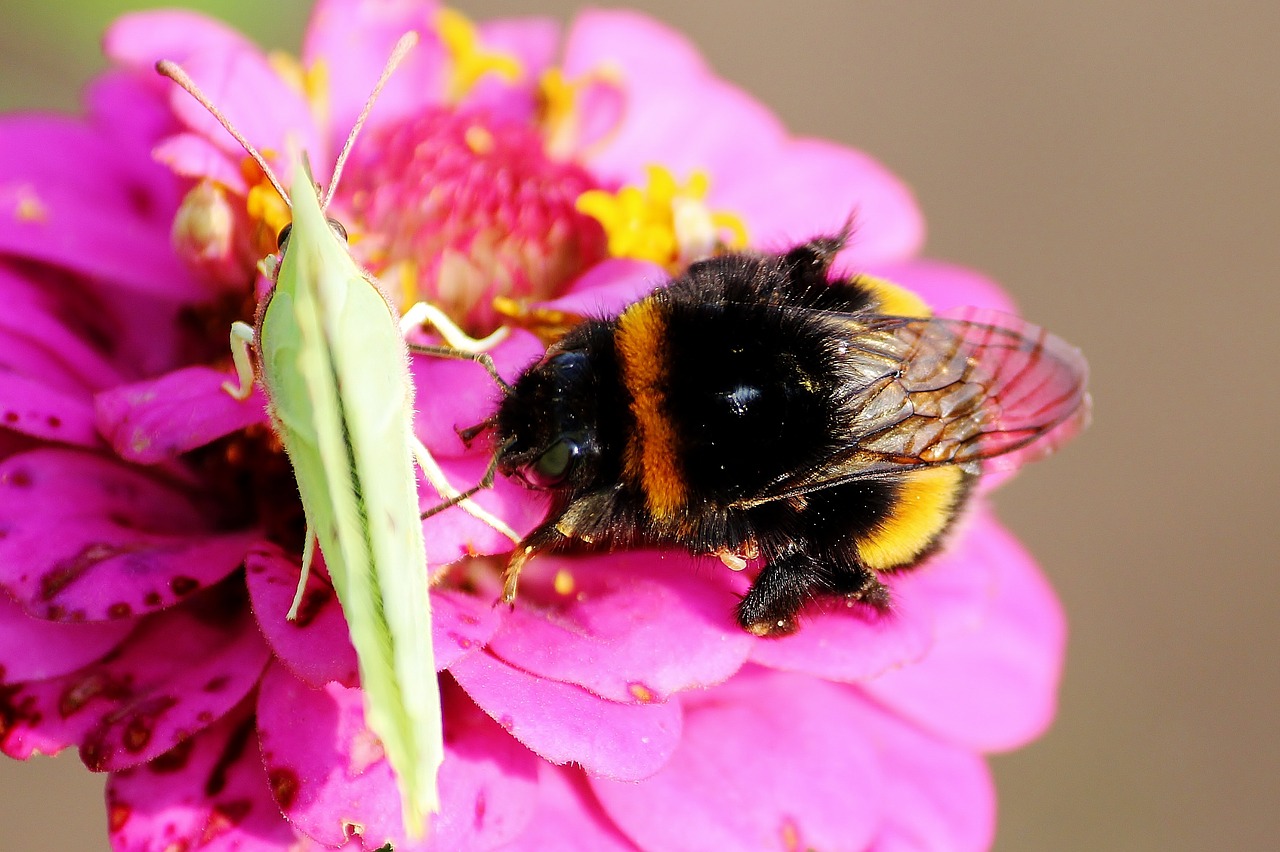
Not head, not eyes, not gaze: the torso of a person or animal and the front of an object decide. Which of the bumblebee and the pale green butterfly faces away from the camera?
the pale green butterfly

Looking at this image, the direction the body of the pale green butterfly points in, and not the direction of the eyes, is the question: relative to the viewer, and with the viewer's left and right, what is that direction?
facing away from the viewer

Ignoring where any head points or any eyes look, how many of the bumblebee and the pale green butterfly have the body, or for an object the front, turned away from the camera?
1

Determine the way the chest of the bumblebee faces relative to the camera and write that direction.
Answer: to the viewer's left
